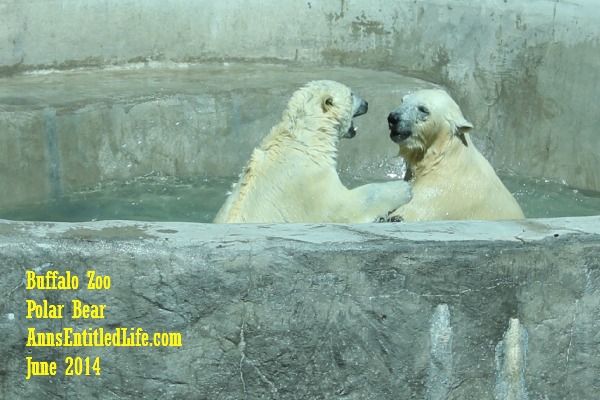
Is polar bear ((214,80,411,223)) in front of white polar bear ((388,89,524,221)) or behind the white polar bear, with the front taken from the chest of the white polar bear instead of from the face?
in front

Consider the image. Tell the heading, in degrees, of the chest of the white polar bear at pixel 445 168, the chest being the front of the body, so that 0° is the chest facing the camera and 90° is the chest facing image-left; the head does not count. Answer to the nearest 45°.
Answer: approximately 90°
